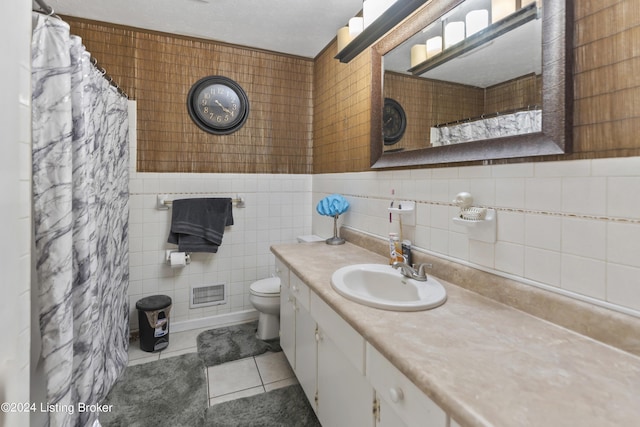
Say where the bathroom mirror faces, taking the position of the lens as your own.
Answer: facing the viewer and to the left of the viewer

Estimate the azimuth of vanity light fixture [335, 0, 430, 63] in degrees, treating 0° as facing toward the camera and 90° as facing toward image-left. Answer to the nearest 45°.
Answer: approximately 45°

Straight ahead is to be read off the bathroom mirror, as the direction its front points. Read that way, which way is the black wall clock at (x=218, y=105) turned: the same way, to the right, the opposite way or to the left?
to the left

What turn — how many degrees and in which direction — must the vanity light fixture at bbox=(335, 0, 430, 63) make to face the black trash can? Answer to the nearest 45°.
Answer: approximately 45° to its right

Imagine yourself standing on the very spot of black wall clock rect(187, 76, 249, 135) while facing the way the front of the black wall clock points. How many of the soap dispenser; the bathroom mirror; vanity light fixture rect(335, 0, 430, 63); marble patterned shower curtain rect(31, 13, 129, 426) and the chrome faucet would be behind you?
0

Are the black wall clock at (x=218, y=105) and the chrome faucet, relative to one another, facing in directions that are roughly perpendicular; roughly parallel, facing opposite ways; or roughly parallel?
roughly perpendicular

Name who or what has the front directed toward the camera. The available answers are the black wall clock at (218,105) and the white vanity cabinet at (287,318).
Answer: the black wall clock

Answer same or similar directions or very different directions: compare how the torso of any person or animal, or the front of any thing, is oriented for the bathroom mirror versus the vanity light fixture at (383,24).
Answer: same or similar directions

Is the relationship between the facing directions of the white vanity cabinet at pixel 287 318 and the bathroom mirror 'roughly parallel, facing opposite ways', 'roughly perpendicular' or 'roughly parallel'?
roughly parallel

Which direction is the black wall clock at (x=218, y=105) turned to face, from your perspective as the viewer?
facing the viewer
